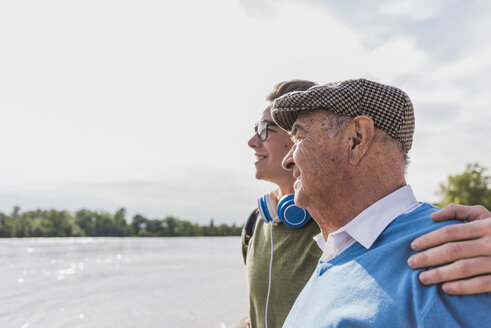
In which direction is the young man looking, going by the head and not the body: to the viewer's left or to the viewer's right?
to the viewer's left

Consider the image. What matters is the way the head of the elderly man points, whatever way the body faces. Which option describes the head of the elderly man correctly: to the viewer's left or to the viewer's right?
to the viewer's left

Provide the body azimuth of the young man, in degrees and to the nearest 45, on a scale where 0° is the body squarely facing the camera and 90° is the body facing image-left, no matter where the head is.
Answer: approximately 45°
